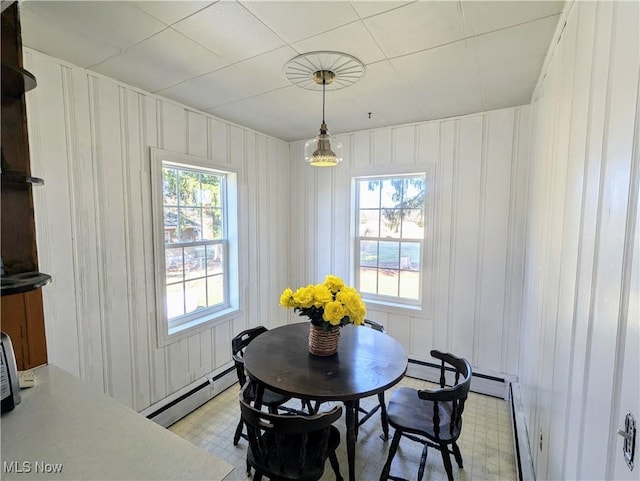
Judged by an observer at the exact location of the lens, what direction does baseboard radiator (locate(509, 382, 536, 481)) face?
facing to the left of the viewer

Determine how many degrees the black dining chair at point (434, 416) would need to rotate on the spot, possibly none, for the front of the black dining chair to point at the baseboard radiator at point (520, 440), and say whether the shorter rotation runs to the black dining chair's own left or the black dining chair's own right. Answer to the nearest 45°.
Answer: approximately 135° to the black dining chair's own right

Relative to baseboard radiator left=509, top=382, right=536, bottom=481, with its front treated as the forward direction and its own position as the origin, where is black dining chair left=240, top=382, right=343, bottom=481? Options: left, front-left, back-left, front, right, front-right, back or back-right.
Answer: front-left

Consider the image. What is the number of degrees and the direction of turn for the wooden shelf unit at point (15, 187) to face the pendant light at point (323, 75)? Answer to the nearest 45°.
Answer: approximately 45° to its left

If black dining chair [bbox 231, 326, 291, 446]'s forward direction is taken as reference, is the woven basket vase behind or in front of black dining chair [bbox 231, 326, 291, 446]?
in front

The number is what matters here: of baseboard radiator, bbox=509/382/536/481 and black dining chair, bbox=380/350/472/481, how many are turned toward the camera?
0

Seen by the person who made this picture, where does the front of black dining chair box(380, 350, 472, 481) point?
facing to the left of the viewer

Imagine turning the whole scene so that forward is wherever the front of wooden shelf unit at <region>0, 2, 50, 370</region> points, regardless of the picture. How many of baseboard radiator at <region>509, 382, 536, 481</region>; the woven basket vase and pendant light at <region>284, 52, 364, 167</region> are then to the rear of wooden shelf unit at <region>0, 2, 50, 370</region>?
0

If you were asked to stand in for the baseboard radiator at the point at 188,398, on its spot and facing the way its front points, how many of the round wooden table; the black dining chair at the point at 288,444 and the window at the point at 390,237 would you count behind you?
0

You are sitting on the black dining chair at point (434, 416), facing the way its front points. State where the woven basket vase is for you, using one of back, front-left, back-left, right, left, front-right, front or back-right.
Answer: front

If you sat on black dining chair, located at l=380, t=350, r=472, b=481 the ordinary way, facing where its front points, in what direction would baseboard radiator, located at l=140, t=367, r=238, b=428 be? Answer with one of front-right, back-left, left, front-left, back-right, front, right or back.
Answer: front

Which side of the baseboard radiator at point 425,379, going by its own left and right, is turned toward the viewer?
front

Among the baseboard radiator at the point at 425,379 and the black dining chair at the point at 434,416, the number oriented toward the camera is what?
1

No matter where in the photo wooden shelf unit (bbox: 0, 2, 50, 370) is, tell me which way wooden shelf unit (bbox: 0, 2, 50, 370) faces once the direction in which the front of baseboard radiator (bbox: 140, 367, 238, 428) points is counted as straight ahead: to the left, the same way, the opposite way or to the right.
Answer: the same way

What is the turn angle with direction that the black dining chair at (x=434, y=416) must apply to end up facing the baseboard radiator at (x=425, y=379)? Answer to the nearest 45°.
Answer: approximately 90° to its right

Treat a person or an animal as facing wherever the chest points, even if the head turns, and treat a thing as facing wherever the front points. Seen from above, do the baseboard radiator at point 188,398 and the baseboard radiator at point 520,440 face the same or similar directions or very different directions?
very different directions

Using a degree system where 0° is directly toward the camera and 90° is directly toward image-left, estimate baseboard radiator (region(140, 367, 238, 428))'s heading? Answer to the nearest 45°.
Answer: approximately 315°
